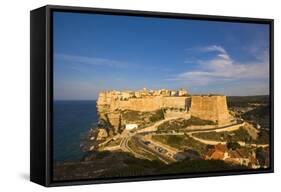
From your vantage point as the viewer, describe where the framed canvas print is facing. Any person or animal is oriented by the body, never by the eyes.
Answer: facing the viewer and to the right of the viewer
